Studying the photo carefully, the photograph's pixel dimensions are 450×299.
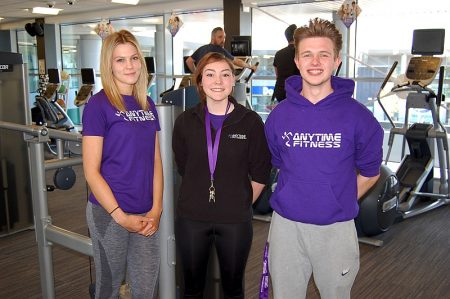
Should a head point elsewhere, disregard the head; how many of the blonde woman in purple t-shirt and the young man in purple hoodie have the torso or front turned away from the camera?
0

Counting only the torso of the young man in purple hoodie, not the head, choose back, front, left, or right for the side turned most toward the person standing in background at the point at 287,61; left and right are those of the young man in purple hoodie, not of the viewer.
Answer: back

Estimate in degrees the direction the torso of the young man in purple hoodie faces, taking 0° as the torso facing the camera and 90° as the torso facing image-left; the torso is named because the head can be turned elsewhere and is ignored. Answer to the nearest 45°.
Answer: approximately 0°

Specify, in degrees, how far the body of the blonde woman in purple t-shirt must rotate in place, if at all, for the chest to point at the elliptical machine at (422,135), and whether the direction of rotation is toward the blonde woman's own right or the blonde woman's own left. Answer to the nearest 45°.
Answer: approximately 90° to the blonde woman's own left

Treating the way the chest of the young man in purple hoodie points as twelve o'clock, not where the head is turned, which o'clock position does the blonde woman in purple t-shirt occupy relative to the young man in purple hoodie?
The blonde woman in purple t-shirt is roughly at 3 o'clock from the young man in purple hoodie.

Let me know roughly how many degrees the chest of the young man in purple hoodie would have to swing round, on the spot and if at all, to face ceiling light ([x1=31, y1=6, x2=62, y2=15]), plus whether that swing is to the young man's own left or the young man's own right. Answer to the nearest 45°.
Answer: approximately 135° to the young man's own right

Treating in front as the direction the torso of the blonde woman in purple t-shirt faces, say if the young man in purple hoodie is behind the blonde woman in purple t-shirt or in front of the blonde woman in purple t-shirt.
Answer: in front
